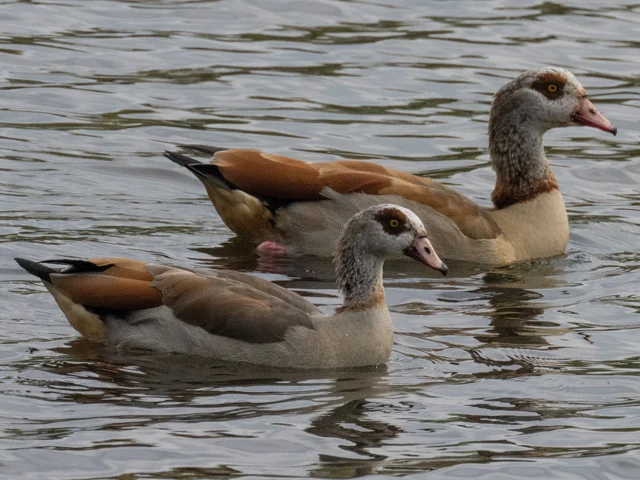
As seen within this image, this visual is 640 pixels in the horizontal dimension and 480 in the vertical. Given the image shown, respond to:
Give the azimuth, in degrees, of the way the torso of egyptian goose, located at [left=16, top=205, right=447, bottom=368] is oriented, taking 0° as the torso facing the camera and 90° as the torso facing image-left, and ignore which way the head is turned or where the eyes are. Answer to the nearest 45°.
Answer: approximately 270°

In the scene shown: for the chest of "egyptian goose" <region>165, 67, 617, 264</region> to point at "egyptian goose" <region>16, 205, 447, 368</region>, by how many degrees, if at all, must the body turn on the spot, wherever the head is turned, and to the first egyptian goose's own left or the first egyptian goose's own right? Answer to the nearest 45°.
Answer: approximately 135° to the first egyptian goose's own right

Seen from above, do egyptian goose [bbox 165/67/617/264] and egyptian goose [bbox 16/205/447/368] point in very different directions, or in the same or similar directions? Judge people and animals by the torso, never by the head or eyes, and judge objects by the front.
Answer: same or similar directions

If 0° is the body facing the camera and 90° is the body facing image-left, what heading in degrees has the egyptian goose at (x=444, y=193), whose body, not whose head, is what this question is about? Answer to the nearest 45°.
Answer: approximately 270°

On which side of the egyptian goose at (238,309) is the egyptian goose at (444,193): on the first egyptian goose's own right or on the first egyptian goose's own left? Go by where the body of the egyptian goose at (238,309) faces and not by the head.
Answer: on the first egyptian goose's own left

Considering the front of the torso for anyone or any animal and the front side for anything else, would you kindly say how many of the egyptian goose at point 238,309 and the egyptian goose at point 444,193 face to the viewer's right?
2
